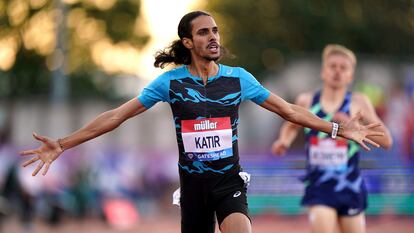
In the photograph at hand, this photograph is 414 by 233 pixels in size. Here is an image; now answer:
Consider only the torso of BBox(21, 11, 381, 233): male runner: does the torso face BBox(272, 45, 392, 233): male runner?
no

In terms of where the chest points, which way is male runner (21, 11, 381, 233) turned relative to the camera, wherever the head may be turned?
toward the camera

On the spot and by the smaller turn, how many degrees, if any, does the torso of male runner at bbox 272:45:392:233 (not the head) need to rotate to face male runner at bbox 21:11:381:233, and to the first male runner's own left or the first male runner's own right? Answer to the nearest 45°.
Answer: approximately 45° to the first male runner's own right

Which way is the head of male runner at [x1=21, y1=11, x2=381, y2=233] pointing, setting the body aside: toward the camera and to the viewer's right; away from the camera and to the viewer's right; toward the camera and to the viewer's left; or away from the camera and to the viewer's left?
toward the camera and to the viewer's right

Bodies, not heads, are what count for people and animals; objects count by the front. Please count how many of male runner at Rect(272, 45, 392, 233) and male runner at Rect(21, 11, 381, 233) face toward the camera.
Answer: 2

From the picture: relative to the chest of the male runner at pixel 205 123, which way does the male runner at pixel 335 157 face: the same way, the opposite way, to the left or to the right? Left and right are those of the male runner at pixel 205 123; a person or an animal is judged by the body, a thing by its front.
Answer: the same way

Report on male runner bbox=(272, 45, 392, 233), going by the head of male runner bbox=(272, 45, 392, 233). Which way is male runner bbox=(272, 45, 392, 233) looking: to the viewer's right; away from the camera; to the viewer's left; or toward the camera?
toward the camera

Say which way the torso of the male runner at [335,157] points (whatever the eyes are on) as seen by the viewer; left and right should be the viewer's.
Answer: facing the viewer
